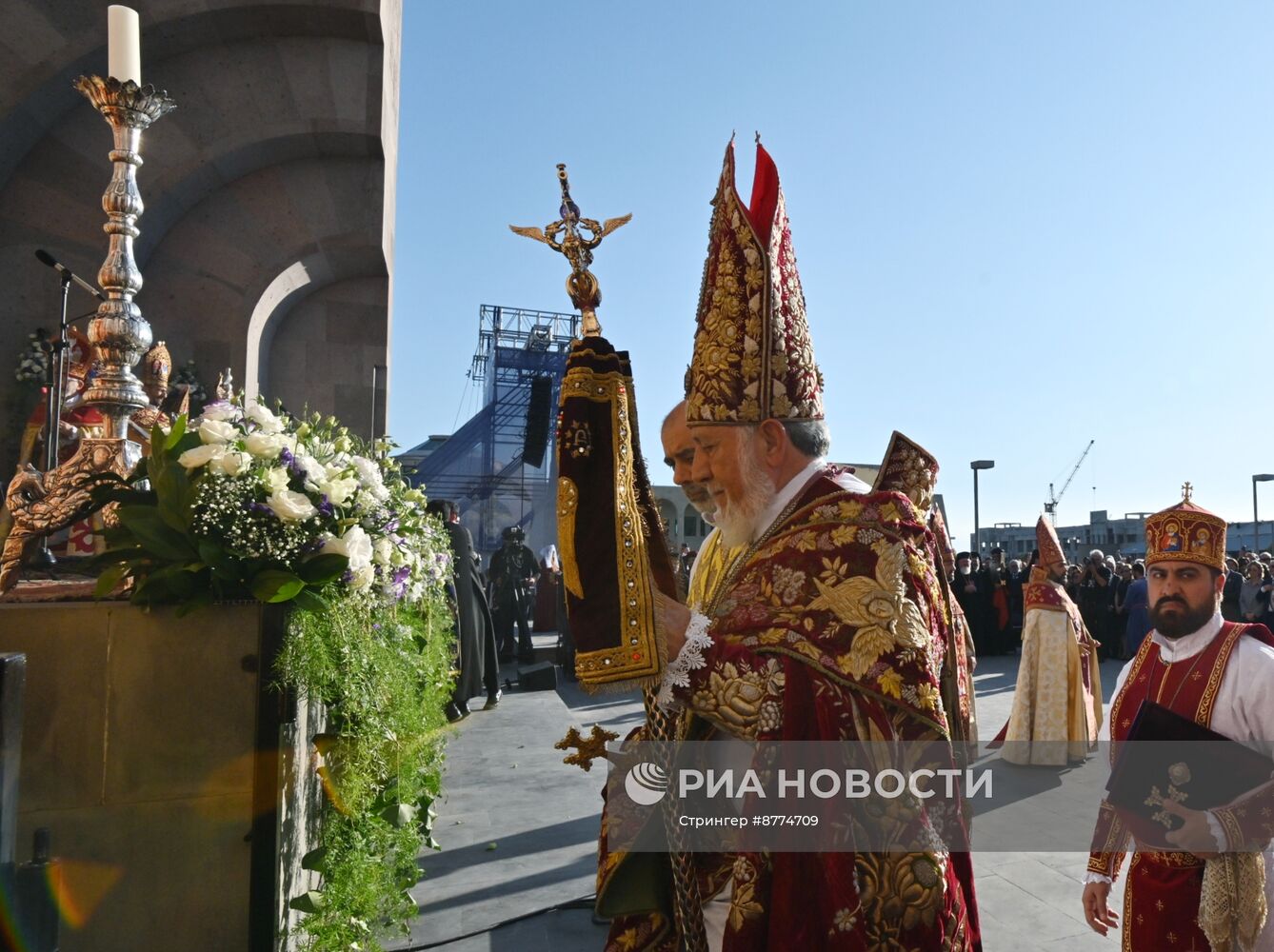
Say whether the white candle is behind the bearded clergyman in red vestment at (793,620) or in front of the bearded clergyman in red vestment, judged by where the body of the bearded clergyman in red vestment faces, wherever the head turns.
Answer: in front

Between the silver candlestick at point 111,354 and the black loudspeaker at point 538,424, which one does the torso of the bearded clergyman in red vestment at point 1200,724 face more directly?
the silver candlestick

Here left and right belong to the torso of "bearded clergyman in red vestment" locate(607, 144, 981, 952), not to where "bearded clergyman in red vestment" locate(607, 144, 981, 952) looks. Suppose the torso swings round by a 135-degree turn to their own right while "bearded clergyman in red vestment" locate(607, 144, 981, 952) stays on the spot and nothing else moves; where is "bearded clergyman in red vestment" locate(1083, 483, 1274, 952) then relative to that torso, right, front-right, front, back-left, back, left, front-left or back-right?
front

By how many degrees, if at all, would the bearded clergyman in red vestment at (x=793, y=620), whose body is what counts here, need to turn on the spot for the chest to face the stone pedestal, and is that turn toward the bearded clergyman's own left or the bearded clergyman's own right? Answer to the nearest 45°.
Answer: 0° — they already face it

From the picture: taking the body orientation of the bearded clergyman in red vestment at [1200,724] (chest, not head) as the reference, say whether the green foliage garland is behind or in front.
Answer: in front

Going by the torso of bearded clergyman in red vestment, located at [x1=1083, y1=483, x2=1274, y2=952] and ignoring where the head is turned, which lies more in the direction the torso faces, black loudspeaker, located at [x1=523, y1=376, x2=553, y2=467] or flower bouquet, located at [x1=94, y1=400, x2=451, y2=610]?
the flower bouquet

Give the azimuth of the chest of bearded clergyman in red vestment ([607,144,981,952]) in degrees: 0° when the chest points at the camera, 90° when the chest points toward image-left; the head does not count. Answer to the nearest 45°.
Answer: approximately 90°

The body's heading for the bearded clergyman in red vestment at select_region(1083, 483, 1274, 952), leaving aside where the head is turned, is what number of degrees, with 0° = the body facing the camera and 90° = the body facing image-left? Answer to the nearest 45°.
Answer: approximately 45°

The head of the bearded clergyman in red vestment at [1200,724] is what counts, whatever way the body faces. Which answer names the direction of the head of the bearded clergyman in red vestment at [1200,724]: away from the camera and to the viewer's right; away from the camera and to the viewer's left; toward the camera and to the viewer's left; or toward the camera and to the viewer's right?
toward the camera and to the viewer's left
